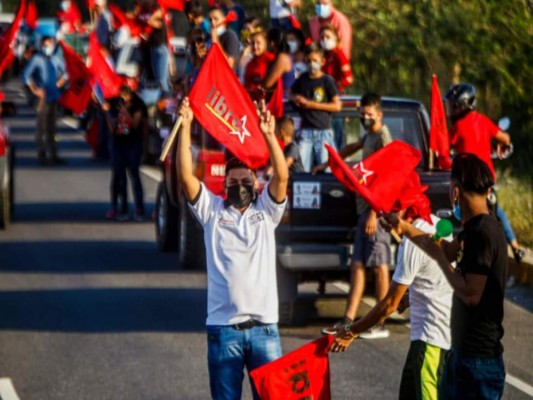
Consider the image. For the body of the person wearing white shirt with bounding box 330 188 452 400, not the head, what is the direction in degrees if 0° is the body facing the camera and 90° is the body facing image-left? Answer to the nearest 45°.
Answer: approximately 90°

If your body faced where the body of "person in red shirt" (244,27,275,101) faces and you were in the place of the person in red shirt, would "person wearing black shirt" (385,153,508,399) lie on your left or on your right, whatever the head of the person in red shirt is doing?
on your left

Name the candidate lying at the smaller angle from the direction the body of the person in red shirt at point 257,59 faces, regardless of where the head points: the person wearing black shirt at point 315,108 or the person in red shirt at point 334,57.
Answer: the person wearing black shirt

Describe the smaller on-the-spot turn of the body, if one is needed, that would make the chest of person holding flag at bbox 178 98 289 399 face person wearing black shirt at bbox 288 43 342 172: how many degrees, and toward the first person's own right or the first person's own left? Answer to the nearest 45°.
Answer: approximately 180°

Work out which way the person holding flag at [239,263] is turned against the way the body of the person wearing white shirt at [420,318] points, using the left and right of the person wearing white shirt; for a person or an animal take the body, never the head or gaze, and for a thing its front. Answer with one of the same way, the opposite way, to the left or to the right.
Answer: to the left

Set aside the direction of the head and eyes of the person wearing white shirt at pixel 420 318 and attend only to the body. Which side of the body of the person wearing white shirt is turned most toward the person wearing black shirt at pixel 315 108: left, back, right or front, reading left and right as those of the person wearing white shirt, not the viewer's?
right

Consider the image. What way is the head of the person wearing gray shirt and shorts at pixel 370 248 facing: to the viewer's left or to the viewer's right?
to the viewer's left

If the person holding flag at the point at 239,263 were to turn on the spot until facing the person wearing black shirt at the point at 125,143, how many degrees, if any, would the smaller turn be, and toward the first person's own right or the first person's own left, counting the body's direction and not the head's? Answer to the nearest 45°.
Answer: approximately 180°

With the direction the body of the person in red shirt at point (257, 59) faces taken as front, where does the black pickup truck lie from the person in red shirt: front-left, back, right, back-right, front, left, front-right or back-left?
front-left

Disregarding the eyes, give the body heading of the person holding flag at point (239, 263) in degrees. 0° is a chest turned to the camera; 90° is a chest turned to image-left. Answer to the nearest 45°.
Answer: approximately 0°

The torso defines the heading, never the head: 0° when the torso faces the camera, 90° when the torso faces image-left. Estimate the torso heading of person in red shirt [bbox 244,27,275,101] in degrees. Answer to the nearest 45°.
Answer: approximately 45°

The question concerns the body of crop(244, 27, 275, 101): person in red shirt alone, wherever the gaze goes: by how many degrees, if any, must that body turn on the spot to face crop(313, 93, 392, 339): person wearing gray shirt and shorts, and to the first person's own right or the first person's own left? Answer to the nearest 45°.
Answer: approximately 45° to the first person's own left
